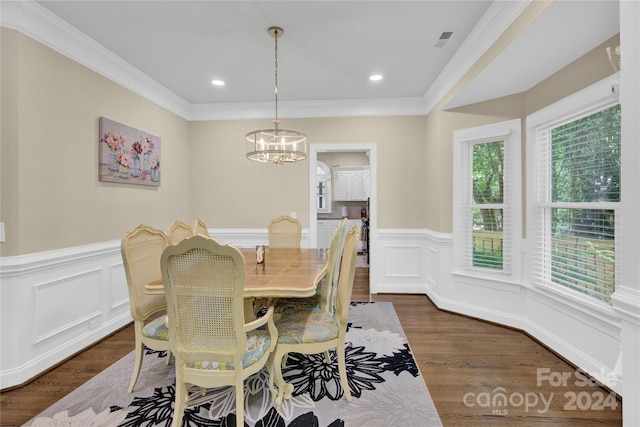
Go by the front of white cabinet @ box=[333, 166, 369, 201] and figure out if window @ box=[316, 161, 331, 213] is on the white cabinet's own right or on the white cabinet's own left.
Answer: on the white cabinet's own right

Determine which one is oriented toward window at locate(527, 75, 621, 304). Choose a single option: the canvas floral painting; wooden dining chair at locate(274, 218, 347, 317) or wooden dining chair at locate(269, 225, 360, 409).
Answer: the canvas floral painting

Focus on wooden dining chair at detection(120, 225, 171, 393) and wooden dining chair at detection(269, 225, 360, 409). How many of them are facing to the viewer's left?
1

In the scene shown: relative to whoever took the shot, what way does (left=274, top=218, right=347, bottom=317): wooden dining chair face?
facing to the left of the viewer

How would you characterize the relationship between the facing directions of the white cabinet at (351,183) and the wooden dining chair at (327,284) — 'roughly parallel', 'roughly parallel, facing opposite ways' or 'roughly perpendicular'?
roughly perpendicular

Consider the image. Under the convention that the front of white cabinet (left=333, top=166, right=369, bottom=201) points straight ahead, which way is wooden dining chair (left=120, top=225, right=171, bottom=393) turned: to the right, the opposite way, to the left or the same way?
to the left

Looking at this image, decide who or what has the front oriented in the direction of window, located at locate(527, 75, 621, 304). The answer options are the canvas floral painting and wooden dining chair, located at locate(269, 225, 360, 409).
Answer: the canvas floral painting

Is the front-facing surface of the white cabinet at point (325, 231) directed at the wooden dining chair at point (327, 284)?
yes

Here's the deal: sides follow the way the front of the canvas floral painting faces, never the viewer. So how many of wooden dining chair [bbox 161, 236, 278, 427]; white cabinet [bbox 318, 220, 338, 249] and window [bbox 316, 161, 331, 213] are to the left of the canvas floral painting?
2

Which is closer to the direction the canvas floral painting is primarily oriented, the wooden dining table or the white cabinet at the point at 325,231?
the wooden dining table

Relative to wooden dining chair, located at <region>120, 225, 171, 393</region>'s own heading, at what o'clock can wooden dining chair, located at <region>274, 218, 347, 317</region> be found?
wooden dining chair, located at <region>274, 218, 347, 317</region> is roughly at 11 o'clock from wooden dining chair, located at <region>120, 225, 171, 393</region>.

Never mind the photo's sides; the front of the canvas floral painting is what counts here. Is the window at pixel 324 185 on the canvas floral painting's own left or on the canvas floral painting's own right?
on the canvas floral painting's own left

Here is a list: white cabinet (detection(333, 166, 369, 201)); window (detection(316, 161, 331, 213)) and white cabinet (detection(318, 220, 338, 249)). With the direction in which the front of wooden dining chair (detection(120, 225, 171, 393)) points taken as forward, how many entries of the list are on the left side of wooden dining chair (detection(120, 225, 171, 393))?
3

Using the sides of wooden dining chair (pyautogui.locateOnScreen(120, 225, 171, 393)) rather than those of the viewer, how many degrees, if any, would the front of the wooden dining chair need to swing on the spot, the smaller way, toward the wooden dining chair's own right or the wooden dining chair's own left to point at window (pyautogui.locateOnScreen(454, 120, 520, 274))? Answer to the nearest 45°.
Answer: approximately 45° to the wooden dining chair's own left
